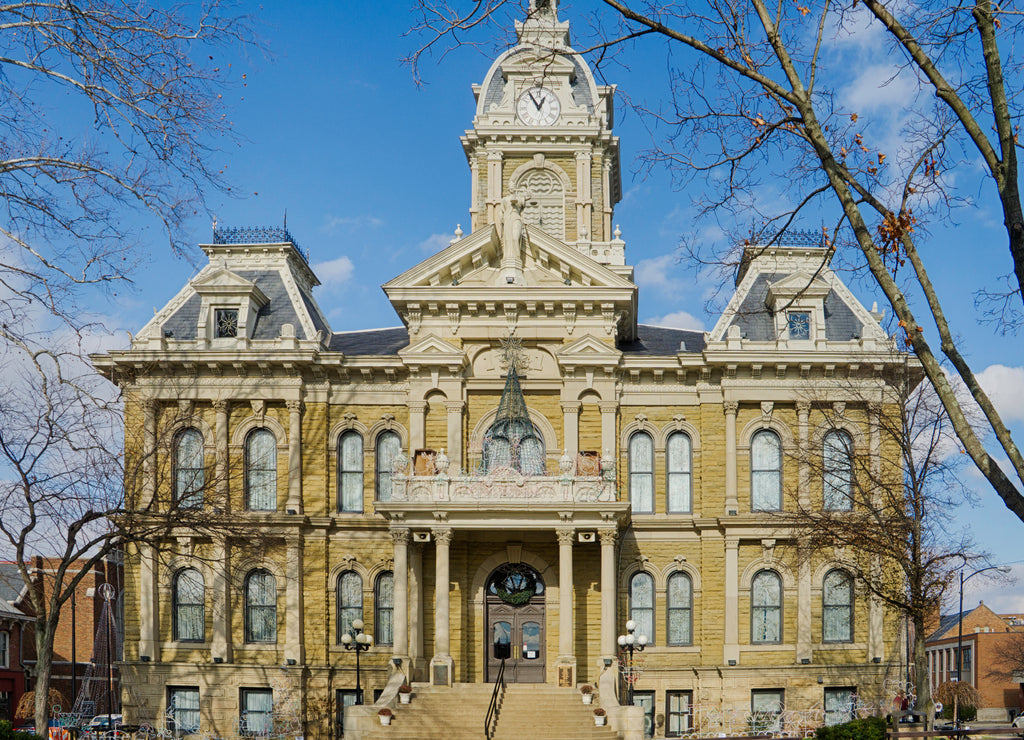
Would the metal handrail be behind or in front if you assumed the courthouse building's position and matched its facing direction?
in front

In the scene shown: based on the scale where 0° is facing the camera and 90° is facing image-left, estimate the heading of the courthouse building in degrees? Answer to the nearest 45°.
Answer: approximately 0°
